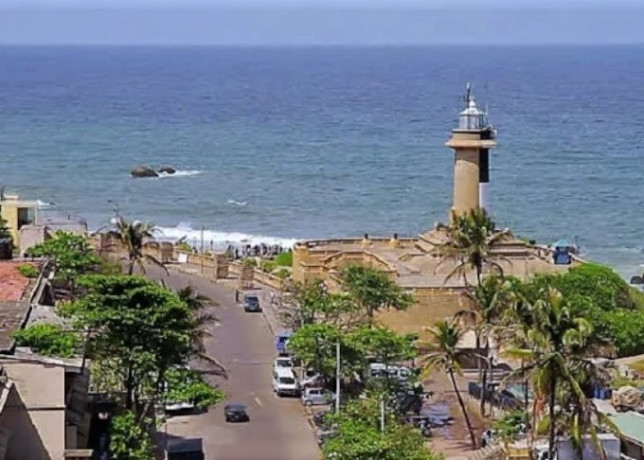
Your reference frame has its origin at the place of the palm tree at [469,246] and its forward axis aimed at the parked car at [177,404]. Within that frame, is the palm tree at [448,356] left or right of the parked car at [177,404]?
left

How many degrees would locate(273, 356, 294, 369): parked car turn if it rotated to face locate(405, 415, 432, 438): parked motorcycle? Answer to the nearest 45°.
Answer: approximately 45° to its left

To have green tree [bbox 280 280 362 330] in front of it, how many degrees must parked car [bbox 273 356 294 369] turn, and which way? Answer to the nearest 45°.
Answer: approximately 135° to its left
